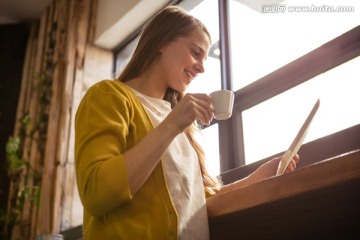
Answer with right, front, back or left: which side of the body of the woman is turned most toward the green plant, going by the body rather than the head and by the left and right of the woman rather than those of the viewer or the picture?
back

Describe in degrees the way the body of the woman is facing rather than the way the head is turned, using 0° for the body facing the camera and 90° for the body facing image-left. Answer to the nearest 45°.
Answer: approximately 315°

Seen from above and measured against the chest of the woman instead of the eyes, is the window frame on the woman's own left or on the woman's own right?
on the woman's own left

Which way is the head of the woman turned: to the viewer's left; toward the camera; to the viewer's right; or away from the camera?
to the viewer's right
